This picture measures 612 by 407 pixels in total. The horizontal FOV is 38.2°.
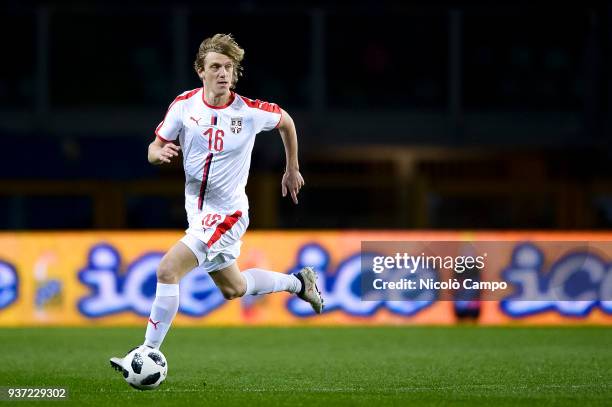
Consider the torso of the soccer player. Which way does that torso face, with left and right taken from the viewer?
facing the viewer and to the left of the viewer

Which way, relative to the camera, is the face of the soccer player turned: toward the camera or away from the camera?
toward the camera
